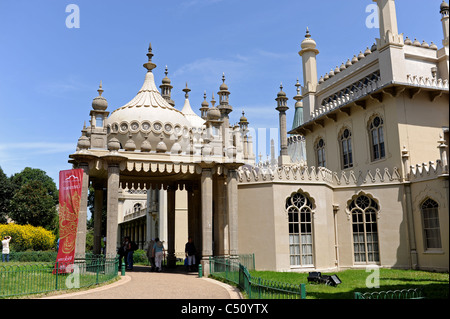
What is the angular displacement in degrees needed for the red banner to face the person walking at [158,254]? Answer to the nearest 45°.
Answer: approximately 135° to its left

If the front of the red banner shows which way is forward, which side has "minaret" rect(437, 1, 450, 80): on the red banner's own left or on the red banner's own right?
on the red banner's own left

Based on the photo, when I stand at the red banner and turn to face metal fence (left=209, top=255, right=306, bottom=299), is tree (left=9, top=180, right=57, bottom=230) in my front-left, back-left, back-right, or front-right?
back-left

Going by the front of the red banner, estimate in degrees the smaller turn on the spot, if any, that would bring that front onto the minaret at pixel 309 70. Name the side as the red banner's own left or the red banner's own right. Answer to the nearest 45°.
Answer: approximately 135° to the red banner's own left

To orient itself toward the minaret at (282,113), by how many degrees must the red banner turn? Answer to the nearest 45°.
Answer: approximately 135° to its left

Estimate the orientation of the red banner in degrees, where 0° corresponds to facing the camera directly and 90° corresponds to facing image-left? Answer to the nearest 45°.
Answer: approximately 0°

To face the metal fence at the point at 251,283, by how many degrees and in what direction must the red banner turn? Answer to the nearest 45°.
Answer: approximately 45° to its left

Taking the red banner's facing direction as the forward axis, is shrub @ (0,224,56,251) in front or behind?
behind

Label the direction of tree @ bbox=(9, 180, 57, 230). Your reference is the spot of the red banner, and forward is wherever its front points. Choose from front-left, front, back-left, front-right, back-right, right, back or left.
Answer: back
